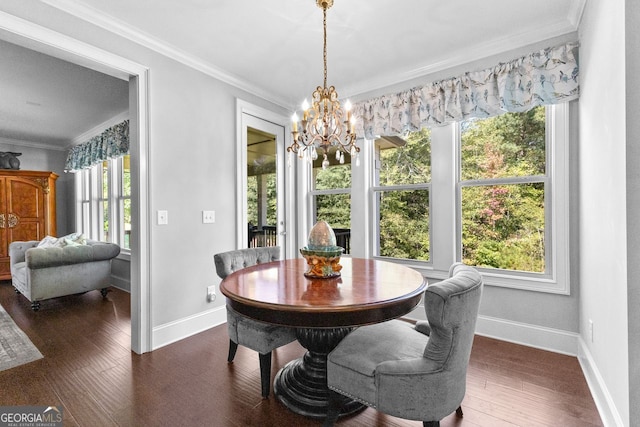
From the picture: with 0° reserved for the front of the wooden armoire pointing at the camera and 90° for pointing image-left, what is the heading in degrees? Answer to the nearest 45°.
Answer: approximately 0°

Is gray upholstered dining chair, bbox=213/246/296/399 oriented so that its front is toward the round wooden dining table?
yes

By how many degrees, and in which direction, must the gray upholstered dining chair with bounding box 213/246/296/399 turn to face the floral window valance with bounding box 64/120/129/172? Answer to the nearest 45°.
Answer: approximately 180°

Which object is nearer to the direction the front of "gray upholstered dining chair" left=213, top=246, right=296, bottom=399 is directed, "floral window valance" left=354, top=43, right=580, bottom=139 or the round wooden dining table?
the round wooden dining table

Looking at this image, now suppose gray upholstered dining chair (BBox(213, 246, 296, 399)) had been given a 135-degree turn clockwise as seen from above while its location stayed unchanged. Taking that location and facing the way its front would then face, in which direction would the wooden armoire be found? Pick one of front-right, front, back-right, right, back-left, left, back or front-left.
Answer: front-right

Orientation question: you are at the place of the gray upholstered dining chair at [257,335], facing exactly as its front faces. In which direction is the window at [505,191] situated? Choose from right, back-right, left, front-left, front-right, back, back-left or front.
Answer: front-left

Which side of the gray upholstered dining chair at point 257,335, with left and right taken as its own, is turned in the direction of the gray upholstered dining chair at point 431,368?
front

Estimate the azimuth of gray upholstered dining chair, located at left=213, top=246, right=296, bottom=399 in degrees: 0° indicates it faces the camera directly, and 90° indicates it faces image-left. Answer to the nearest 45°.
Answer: approximately 315°

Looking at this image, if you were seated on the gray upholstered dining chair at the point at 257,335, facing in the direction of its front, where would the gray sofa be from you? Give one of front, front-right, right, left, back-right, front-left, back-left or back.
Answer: back

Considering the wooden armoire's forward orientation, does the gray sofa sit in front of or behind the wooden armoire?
in front
